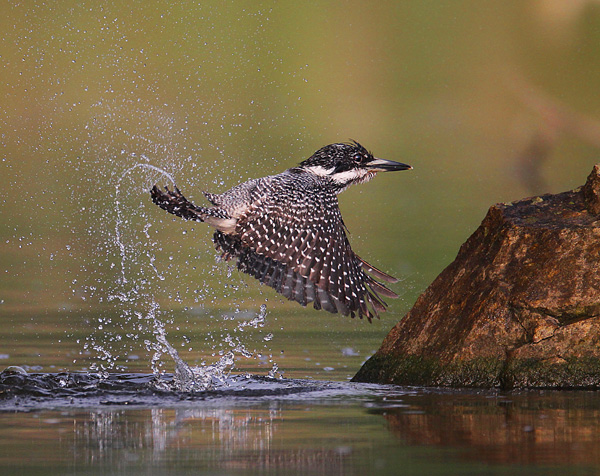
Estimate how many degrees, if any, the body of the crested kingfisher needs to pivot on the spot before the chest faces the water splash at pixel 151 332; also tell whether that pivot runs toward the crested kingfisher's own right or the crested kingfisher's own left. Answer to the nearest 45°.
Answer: approximately 135° to the crested kingfisher's own left

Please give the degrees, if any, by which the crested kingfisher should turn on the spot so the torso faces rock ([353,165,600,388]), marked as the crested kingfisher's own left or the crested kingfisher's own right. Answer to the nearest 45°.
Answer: approximately 45° to the crested kingfisher's own right

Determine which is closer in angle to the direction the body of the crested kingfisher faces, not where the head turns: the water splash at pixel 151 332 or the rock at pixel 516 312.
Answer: the rock

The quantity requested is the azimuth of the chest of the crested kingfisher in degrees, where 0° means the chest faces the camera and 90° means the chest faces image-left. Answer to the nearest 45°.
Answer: approximately 270°
